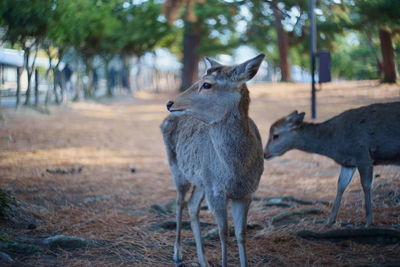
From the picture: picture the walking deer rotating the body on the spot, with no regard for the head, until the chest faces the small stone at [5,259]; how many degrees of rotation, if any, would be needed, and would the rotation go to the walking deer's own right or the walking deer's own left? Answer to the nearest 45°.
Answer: approximately 45° to the walking deer's own left

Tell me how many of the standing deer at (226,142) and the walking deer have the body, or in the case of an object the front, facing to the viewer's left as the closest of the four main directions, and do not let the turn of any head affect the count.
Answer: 1

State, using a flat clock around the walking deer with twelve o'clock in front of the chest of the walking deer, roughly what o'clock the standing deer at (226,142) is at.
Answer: The standing deer is roughly at 10 o'clock from the walking deer.

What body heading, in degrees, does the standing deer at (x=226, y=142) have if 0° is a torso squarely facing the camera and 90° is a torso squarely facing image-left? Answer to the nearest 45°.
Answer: approximately 315°

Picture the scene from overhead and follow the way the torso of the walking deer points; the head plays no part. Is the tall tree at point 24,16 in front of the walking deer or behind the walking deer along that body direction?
in front

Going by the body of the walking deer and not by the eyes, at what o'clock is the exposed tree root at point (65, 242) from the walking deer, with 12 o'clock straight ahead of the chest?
The exposed tree root is roughly at 11 o'clock from the walking deer.

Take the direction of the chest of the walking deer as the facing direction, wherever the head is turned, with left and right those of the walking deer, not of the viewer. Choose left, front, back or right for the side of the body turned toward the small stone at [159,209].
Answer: front

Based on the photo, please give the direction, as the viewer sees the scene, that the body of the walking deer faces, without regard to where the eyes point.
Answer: to the viewer's left

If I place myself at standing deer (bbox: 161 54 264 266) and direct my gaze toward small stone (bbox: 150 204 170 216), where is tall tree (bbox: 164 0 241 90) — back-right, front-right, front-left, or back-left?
front-right

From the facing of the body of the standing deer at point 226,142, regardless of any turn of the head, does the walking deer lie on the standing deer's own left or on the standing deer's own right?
on the standing deer's own left

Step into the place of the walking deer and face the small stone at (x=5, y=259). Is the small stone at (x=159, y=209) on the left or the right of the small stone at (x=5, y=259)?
right
